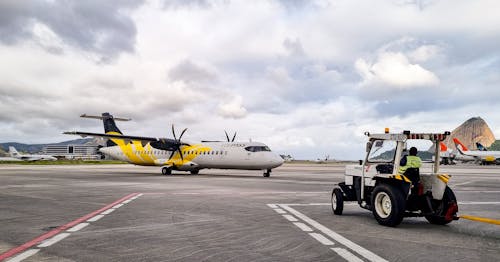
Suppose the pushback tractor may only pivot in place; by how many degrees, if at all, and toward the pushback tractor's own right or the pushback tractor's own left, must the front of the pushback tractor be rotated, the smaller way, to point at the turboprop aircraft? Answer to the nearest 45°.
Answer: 0° — it already faces it

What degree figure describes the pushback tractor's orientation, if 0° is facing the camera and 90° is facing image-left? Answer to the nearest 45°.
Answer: approximately 135°

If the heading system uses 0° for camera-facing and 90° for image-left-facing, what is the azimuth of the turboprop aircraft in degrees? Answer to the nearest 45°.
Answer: approximately 315°
